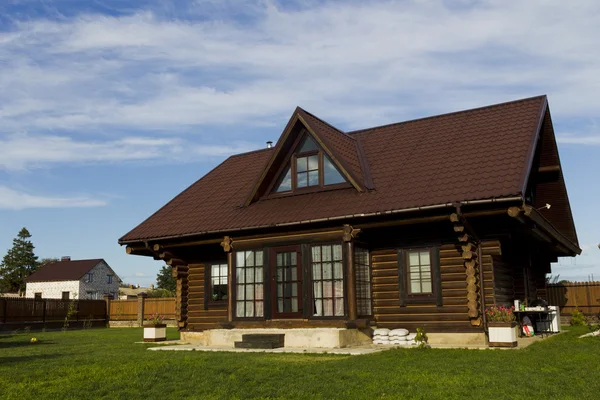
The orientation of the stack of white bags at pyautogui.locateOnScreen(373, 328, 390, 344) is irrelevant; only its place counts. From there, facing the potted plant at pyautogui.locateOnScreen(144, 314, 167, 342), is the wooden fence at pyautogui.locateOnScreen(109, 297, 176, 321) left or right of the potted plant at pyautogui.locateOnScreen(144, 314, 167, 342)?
right

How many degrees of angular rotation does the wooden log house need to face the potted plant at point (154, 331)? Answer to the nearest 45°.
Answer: approximately 45° to its right

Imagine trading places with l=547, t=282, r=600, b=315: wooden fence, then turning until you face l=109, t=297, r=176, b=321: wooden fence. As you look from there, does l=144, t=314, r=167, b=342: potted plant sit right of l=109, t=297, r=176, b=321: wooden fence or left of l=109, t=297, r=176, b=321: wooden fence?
left

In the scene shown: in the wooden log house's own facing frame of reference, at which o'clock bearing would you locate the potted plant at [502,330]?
The potted plant is roughly at 9 o'clock from the wooden log house.

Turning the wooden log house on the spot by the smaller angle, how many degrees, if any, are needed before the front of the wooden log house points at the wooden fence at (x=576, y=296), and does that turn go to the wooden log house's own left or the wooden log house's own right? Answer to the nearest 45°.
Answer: approximately 180°

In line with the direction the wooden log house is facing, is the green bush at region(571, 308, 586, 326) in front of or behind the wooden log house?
behind

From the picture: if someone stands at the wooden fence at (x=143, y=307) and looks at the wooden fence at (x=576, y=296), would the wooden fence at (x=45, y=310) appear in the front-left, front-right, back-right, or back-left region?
back-right

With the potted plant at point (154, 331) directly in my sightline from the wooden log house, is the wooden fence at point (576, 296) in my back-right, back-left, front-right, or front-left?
back-right

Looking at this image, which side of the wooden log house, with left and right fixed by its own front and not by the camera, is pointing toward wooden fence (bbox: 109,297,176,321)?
right

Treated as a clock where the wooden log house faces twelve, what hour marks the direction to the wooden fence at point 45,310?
The wooden fence is roughly at 3 o'clock from the wooden log house.

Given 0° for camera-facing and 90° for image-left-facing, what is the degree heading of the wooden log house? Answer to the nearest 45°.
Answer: approximately 45°
